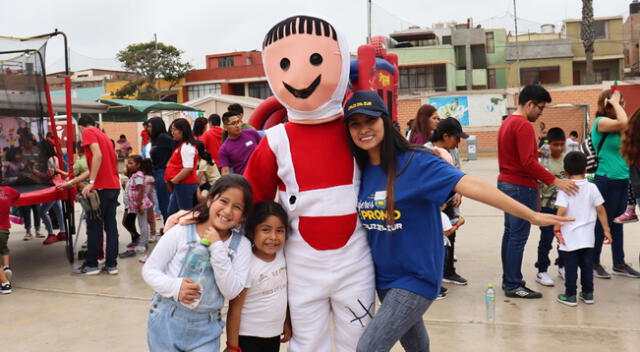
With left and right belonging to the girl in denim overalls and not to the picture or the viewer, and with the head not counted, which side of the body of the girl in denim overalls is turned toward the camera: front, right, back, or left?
front

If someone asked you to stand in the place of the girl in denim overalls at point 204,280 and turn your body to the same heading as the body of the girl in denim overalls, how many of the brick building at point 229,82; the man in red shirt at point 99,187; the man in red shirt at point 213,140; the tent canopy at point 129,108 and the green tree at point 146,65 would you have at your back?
5

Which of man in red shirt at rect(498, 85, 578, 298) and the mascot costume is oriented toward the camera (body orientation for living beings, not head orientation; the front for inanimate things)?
the mascot costume

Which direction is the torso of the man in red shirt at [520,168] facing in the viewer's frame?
to the viewer's right

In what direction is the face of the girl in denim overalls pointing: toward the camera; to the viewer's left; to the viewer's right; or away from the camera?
toward the camera

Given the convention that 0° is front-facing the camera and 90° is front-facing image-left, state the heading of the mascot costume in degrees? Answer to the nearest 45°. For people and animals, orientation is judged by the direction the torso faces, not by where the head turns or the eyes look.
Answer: approximately 0°

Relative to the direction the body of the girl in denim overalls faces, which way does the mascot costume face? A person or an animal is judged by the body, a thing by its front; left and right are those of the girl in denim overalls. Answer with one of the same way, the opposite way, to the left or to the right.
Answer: the same way
